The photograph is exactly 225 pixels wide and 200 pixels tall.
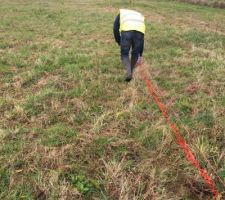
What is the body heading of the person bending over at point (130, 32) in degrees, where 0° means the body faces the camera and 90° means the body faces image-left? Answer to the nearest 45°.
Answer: approximately 180°
